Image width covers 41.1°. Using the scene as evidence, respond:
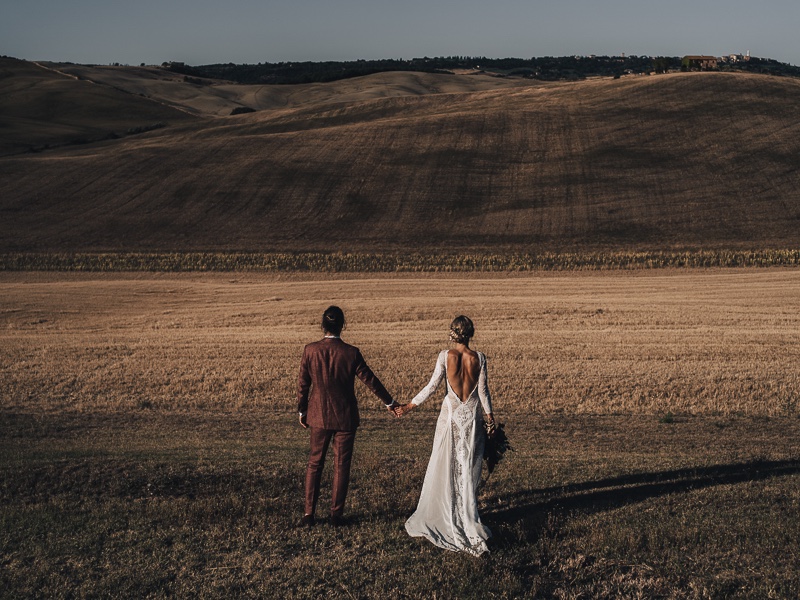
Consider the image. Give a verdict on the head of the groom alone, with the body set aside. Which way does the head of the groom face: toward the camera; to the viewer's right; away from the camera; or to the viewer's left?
away from the camera

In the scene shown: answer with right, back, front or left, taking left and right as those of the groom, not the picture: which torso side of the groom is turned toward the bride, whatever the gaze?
right

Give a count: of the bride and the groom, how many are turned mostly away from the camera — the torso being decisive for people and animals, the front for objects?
2

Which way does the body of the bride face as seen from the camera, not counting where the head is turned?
away from the camera

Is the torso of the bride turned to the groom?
no

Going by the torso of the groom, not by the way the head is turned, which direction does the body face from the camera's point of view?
away from the camera

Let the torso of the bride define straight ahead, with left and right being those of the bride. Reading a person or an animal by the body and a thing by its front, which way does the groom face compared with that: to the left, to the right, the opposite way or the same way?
the same way
